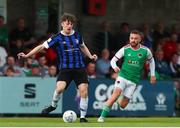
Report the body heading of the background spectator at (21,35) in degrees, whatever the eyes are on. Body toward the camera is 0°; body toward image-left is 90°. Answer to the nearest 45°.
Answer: approximately 0°

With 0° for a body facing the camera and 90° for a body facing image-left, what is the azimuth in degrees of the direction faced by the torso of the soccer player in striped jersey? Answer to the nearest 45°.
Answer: approximately 0°

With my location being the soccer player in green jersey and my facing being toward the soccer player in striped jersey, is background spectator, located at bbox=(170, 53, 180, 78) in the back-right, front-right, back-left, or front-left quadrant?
back-right

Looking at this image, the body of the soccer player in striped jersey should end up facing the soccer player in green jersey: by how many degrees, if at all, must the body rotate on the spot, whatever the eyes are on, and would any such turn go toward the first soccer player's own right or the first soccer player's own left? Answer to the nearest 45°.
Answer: approximately 90° to the first soccer player's own left

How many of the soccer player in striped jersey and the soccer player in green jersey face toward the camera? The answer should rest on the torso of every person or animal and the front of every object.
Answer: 2

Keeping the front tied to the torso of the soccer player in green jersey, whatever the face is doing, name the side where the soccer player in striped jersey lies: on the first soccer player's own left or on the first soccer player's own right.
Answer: on the first soccer player's own right

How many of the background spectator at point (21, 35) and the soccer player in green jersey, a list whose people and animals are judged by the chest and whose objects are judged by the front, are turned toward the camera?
2

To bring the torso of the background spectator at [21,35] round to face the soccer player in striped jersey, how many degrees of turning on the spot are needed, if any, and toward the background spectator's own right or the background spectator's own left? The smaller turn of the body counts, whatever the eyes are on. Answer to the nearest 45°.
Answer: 0° — they already face them
